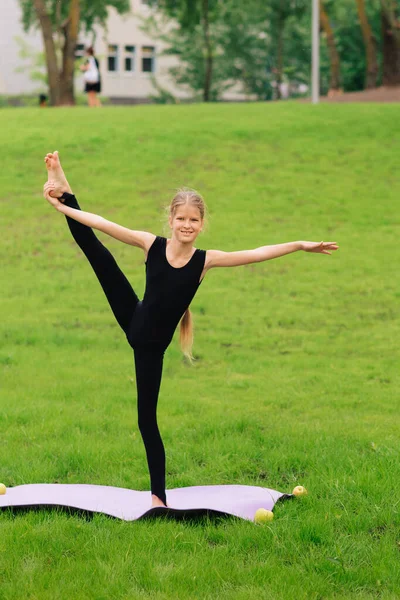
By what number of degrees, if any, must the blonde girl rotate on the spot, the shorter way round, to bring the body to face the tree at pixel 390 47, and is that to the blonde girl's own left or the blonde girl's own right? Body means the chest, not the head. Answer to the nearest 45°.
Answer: approximately 180°

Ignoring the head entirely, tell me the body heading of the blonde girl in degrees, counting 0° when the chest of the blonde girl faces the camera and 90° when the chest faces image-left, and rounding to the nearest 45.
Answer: approximately 0°

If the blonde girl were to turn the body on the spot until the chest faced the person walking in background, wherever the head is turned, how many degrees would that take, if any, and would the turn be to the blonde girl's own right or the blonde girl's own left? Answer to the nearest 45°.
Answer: approximately 180°
